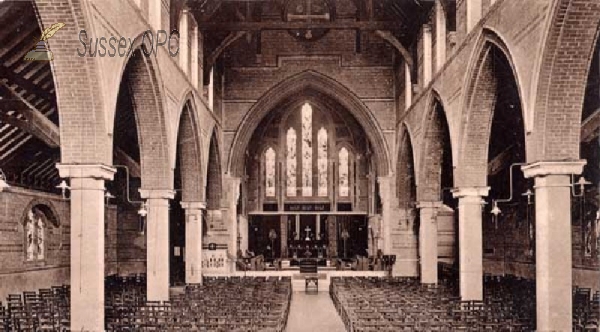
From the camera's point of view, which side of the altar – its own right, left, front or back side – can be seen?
front

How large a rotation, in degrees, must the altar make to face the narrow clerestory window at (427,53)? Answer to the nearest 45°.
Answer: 0° — it already faces it

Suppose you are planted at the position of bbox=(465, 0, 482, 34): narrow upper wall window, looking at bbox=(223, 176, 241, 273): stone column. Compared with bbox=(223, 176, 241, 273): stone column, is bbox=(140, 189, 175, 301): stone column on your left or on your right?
left

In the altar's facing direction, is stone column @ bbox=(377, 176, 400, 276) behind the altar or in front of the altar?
in front

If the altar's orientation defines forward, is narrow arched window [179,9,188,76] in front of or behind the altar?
in front

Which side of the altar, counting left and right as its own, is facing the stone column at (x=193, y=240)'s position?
front

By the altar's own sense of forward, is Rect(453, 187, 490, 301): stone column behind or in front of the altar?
in front

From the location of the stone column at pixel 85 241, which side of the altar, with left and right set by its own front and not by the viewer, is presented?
front
